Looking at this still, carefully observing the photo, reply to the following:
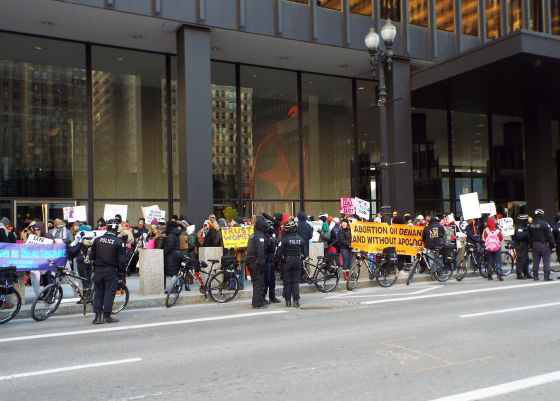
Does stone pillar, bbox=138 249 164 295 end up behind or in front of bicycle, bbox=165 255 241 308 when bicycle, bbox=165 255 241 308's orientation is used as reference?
in front

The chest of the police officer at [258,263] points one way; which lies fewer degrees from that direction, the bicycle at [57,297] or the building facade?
the building facade

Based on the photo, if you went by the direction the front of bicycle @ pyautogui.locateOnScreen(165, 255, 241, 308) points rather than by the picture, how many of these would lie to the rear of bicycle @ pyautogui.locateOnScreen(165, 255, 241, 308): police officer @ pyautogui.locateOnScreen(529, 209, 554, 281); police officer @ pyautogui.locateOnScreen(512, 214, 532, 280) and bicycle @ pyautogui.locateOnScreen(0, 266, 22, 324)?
2

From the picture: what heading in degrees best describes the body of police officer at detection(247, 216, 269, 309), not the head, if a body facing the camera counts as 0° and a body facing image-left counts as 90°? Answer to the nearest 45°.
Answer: approximately 225°

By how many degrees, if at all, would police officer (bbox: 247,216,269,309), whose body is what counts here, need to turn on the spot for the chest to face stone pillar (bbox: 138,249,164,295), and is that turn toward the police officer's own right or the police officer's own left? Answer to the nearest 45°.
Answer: approximately 90° to the police officer's own left

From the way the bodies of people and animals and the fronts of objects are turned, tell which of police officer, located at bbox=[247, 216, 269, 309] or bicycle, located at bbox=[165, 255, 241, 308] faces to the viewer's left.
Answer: the bicycle

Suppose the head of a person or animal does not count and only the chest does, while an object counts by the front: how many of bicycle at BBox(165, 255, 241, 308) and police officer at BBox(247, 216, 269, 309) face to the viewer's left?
1

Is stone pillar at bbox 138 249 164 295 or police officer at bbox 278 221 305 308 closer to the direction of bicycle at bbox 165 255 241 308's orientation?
the stone pillar

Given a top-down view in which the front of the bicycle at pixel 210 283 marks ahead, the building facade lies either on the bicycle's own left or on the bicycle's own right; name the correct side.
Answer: on the bicycle's own right

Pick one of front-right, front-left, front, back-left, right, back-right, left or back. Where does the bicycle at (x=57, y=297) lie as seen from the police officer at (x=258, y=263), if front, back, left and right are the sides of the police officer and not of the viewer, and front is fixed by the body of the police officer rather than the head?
back-left

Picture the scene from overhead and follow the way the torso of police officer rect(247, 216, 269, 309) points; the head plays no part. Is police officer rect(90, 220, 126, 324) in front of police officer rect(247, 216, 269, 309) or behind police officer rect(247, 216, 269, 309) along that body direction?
behind

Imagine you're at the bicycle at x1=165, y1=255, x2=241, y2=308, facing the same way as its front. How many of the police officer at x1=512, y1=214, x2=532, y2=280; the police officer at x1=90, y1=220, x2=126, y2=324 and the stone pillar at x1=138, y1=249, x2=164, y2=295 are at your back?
1

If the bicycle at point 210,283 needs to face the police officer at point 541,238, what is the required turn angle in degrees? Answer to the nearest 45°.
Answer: approximately 180°

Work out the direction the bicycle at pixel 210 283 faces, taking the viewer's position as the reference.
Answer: facing to the left of the viewer

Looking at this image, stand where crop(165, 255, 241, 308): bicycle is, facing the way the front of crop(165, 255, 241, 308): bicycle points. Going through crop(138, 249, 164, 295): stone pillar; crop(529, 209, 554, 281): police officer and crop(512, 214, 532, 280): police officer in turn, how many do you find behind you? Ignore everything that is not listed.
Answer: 2
